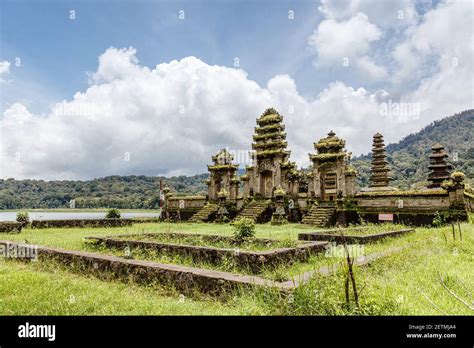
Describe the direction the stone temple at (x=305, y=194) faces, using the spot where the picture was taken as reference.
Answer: facing the viewer and to the left of the viewer

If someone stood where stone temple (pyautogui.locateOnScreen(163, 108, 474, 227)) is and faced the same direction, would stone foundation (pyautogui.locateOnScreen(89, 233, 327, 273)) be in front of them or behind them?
in front

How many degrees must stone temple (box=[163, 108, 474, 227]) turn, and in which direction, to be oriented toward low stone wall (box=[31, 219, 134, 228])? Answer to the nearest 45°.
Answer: approximately 45° to its right

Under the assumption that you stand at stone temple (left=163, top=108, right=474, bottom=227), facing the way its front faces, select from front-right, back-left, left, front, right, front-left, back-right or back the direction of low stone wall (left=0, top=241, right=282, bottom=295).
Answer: front-left

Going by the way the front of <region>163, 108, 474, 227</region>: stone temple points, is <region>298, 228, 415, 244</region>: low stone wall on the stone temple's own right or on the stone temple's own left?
on the stone temple's own left

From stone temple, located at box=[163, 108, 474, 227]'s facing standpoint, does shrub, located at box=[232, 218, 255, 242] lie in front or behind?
in front
